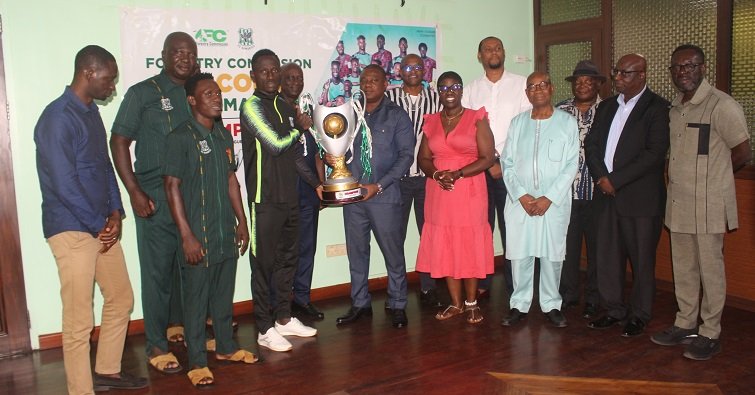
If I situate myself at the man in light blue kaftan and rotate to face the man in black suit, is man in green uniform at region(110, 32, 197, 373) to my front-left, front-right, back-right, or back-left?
back-right

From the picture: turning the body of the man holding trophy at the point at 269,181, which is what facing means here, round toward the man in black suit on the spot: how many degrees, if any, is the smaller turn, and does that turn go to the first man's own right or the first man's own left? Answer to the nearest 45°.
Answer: approximately 45° to the first man's own left

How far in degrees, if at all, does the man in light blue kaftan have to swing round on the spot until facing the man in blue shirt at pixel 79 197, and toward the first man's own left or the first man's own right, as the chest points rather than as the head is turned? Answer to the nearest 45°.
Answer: approximately 45° to the first man's own right

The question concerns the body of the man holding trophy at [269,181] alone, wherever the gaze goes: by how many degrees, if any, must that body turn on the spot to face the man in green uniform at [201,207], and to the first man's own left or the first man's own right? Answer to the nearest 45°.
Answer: approximately 90° to the first man's own right

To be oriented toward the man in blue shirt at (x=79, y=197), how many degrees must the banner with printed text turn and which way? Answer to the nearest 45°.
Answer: approximately 45° to its right

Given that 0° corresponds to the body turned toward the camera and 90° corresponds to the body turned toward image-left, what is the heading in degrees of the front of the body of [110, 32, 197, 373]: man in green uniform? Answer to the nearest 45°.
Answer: approximately 315°

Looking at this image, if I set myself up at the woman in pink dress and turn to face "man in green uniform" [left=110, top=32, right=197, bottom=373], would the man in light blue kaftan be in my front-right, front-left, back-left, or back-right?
back-left

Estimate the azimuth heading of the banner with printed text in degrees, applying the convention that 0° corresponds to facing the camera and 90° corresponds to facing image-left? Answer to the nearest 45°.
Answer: approximately 0°
